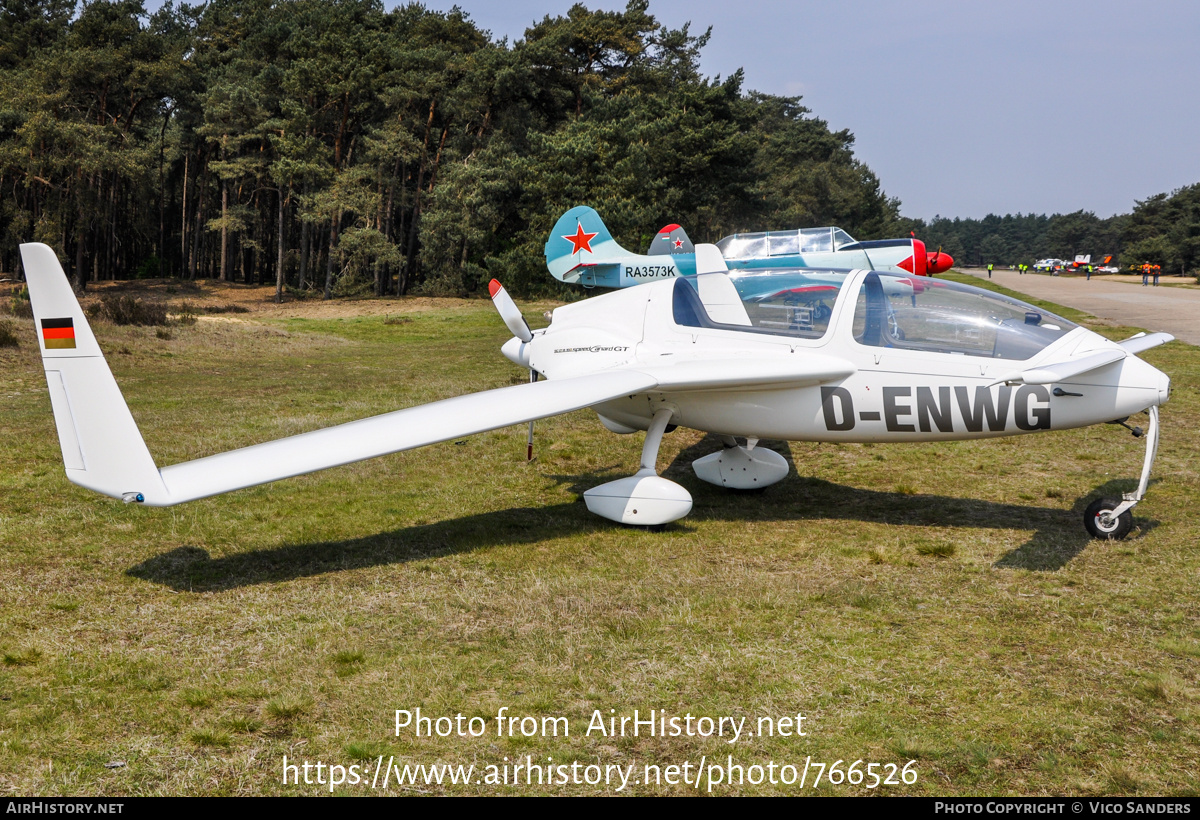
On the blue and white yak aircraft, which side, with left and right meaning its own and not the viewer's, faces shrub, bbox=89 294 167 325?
back

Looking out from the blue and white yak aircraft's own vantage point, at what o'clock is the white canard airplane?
The white canard airplane is roughly at 3 o'clock from the blue and white yak aircraft.

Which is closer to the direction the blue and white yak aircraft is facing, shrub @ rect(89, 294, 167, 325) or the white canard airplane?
the white canard airplane

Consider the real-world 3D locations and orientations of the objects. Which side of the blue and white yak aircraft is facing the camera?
right
